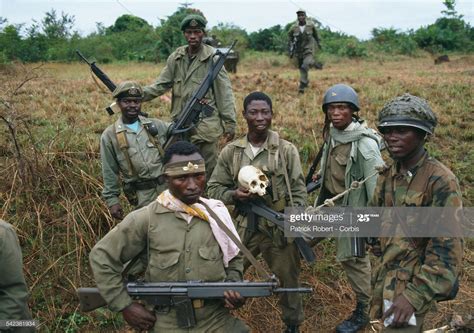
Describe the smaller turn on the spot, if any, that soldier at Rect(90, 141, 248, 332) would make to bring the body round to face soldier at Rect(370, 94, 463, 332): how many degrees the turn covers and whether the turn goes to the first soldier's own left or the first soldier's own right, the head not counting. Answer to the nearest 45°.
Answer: approximately 90° to the first soldier's own left

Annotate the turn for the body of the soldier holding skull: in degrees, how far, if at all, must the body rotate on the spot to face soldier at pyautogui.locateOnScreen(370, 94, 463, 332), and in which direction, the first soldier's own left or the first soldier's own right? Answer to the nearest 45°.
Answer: approximately 45° to the first soldier's own left

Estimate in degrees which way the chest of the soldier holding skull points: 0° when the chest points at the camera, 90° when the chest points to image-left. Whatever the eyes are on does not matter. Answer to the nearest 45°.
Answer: approximately 0°

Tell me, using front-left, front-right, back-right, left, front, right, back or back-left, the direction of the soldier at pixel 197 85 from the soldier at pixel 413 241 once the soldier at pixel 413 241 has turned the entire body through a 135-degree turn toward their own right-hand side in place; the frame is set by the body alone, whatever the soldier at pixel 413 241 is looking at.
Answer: front-left

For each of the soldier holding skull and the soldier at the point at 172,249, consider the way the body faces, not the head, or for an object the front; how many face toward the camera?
2

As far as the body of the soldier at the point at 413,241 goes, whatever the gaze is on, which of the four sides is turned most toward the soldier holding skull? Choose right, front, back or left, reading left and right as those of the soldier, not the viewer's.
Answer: right

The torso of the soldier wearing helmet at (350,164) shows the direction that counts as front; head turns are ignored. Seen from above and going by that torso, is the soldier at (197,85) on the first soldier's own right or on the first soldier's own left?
on the first soldier's own right

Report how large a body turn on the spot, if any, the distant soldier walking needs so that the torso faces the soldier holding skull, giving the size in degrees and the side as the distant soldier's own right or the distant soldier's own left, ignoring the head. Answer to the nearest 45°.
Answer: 0° — they already face them
